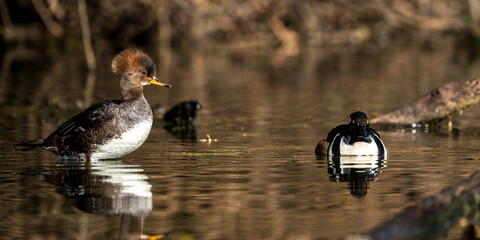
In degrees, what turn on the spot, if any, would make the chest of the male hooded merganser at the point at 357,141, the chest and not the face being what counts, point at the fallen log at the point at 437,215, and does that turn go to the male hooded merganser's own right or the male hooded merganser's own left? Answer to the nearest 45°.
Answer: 0° — it already faces it

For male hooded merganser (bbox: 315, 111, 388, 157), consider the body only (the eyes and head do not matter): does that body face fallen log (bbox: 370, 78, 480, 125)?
no

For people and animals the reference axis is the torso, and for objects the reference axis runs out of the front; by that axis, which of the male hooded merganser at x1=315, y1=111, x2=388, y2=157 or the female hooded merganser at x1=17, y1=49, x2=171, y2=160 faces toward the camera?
the male hooded merganser

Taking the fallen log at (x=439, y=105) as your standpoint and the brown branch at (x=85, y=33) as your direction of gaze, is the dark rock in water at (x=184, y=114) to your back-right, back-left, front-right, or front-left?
front-left

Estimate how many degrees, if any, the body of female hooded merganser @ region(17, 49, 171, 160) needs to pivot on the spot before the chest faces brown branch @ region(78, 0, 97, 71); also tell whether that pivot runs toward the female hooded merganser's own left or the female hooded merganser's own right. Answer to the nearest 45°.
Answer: approximately 90° to the female hooded merganser's own left

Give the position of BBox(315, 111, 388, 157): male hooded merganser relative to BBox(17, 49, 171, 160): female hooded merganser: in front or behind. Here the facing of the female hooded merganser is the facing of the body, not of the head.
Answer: in front

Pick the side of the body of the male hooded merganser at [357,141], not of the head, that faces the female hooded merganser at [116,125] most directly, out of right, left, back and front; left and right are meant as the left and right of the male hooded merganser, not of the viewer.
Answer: right

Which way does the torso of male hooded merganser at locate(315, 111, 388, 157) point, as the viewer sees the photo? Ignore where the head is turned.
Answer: toward the camera

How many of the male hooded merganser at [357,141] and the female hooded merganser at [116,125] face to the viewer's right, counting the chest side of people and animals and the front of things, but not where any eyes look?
1

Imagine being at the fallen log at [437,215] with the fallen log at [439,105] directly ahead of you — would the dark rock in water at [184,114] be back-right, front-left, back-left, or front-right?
front-left

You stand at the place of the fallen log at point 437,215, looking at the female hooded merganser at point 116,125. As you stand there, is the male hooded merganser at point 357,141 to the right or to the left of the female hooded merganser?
right

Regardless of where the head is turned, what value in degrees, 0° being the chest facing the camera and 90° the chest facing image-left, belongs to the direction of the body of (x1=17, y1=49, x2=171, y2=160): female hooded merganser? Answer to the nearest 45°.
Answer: approximately 270°

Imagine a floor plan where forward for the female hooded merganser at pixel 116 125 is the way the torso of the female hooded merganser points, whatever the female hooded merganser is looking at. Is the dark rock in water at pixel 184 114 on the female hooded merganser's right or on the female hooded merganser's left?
on the female hooded merganser's left
